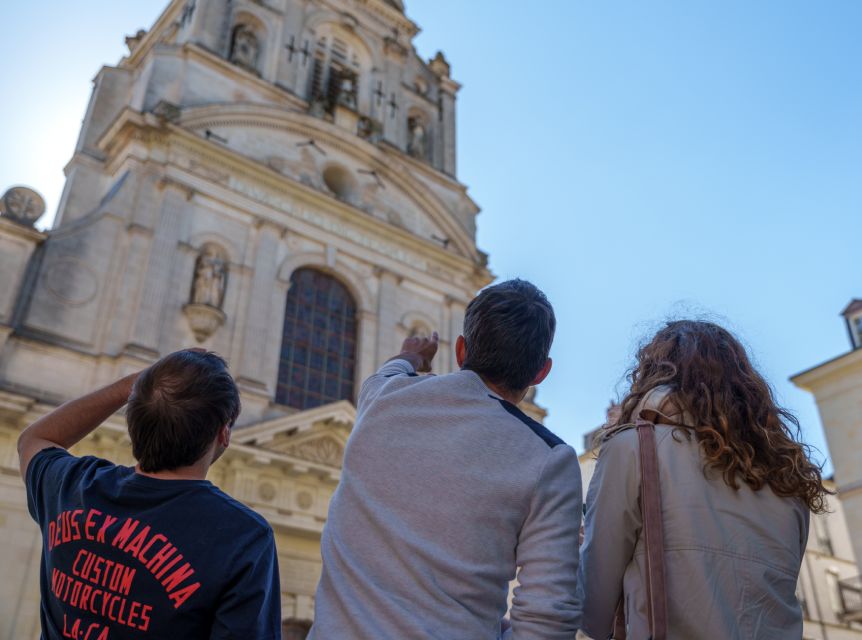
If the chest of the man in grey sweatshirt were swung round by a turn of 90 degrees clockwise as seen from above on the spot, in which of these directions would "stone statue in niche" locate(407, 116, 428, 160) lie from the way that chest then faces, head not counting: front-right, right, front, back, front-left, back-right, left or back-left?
left

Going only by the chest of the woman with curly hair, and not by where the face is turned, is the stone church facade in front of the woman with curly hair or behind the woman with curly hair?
in front

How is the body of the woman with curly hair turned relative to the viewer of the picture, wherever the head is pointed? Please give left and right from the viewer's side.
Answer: facing away from the viewer and to the left of the viewer

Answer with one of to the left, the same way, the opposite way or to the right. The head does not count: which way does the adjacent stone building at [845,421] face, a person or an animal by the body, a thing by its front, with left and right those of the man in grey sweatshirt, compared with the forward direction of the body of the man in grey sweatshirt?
to the left

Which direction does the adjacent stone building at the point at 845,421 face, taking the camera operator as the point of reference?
facing the viewer and to the left of the viewer

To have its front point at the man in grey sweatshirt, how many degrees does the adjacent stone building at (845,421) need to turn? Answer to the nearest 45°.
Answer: approximately 45° to its left

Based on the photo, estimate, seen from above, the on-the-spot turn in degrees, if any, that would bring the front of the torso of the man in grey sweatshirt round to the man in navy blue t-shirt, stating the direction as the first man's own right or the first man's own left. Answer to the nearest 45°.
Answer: approximately 90° to the first man's own left

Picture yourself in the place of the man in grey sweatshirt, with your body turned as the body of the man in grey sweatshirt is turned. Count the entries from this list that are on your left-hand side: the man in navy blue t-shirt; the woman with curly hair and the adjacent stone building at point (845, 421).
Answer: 1

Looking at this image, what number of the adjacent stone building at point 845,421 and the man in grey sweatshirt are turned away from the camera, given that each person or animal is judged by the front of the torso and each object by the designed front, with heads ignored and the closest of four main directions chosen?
1

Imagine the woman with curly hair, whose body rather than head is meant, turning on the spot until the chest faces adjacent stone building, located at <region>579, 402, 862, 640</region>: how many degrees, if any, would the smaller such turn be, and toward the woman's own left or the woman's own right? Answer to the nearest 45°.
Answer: approximately 45° to the woman's own right

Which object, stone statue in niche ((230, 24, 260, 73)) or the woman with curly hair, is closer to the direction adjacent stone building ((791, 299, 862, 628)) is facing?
the stone statue in niche

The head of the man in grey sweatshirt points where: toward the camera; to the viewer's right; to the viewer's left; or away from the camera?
away from the camera

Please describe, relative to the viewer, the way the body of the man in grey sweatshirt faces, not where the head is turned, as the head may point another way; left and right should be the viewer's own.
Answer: facing away from the viewer

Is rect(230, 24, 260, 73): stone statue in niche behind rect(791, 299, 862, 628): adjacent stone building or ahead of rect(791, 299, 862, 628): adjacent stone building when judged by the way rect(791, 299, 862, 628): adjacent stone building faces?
ahead

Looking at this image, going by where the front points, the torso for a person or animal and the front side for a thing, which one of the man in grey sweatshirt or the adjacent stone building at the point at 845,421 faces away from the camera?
the man in grey sweatshirt

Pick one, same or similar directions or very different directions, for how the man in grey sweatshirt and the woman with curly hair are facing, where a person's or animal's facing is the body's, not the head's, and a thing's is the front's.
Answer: same or similar directions

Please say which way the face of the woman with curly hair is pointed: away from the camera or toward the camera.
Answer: away from the camera

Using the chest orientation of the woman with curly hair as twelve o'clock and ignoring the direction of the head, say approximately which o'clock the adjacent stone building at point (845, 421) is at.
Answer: The adjacent stone building is roughly at 2 o'clock from the woman with curly hair.
